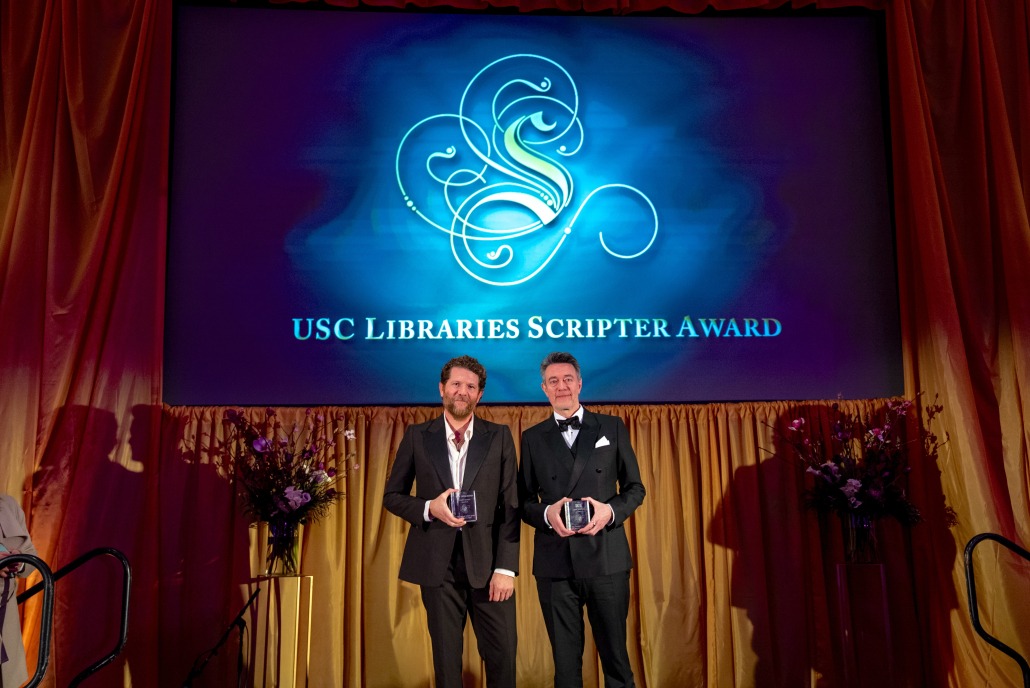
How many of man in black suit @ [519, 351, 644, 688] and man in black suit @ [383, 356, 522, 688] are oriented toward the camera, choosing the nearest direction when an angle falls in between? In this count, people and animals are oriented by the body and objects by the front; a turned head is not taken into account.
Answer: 2

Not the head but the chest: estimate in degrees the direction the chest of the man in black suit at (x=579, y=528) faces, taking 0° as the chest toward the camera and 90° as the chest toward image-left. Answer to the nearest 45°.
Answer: approximately 0°

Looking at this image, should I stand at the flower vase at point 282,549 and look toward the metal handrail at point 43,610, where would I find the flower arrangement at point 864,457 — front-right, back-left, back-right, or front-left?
back-left

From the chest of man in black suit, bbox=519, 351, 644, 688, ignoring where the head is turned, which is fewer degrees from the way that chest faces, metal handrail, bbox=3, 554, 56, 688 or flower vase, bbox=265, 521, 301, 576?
the metal handrail

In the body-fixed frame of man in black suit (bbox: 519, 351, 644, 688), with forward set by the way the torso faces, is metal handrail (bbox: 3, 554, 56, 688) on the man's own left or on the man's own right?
on the man's own right

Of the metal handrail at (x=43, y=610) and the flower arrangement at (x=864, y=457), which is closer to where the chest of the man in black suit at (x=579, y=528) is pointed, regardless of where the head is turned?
the metal handrail

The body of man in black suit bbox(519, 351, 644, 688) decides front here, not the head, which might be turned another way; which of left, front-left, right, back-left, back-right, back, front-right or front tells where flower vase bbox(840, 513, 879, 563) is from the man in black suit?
back-left
